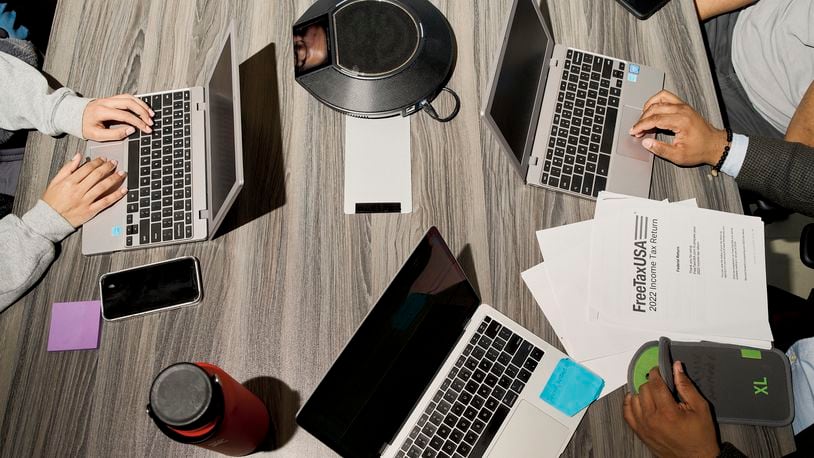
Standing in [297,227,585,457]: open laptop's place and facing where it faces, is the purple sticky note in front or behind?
behind

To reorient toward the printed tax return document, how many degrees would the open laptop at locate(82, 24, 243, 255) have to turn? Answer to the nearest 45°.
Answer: approximately 135° to its left

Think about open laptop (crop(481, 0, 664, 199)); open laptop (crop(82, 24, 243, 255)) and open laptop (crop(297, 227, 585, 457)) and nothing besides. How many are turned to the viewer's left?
1

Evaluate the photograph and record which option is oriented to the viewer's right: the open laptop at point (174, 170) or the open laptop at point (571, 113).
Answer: the open laptop at point (571, 113)

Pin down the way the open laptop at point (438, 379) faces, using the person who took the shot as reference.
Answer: facing the viewer and to the right of the viewer

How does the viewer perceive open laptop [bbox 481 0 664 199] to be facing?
facing to the right of the viewer

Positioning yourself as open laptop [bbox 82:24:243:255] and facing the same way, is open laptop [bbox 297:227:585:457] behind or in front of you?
behind

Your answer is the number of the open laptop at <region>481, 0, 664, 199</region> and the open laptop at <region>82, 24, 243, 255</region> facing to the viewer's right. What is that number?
1

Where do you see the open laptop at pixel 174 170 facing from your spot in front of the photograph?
facing to the left of the viewer

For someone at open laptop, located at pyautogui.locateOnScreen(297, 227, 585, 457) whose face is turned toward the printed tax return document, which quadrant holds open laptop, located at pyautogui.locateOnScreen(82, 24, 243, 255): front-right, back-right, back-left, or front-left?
back-left

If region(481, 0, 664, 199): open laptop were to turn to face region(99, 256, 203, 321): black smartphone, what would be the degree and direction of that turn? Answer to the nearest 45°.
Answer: approximately 135° to its right
